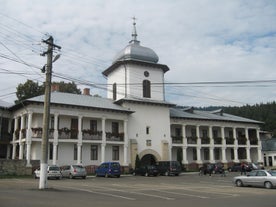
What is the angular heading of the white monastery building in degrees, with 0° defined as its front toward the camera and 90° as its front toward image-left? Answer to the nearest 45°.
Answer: approximately 315°

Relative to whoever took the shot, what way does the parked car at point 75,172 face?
facing away from the viewer and to the left of the viewer

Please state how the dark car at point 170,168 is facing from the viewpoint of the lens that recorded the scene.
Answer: facing away from the viewer and to the left of the viewer

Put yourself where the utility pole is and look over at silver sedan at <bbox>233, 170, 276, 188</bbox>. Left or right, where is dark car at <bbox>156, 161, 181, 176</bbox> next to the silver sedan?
left

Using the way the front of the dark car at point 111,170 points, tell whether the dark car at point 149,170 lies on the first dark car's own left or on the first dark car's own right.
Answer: on the first dark car's own right

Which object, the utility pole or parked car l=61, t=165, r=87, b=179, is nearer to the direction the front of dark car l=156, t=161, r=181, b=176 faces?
the parked car

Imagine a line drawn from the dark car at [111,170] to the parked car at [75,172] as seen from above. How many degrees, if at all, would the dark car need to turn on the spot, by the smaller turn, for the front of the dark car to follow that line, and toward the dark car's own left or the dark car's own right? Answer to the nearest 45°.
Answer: approximately 90° to the dark car's own left

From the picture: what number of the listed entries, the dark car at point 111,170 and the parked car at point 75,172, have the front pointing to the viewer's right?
0

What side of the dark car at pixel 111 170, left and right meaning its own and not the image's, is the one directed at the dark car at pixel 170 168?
right
